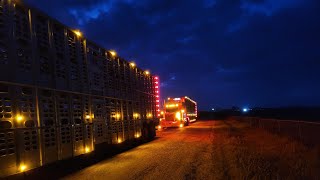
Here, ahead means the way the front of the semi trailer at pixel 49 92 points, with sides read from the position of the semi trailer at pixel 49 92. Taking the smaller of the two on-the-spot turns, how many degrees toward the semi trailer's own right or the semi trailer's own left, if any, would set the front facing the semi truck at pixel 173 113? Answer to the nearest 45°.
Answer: approximately 135° to the semi trailer's own right

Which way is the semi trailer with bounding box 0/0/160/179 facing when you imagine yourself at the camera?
facing the viewer and to the left of the viewer
